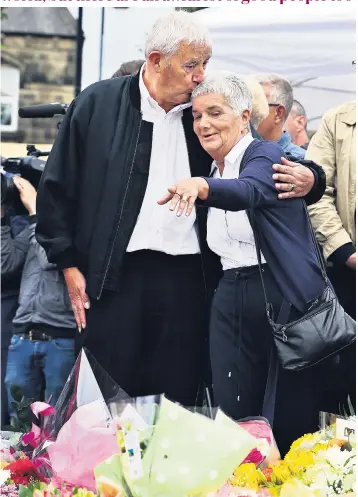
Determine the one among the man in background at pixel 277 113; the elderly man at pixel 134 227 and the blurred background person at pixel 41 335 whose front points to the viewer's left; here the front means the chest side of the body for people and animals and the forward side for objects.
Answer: the man in background

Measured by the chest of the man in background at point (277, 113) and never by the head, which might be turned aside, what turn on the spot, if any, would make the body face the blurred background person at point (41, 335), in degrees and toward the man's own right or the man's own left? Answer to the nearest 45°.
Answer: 0° — they already face them

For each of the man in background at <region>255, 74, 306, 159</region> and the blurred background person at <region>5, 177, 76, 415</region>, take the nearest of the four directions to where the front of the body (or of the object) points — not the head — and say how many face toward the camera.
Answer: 1

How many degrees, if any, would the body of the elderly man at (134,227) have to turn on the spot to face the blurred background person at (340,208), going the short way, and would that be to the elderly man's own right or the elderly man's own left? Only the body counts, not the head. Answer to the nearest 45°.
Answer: approximately 90° to the elderly man's own left

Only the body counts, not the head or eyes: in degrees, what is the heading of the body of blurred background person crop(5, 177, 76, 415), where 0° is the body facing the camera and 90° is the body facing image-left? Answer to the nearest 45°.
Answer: approximately 0°

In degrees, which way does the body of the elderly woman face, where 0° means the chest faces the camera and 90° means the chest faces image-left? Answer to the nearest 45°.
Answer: approximately 45°
